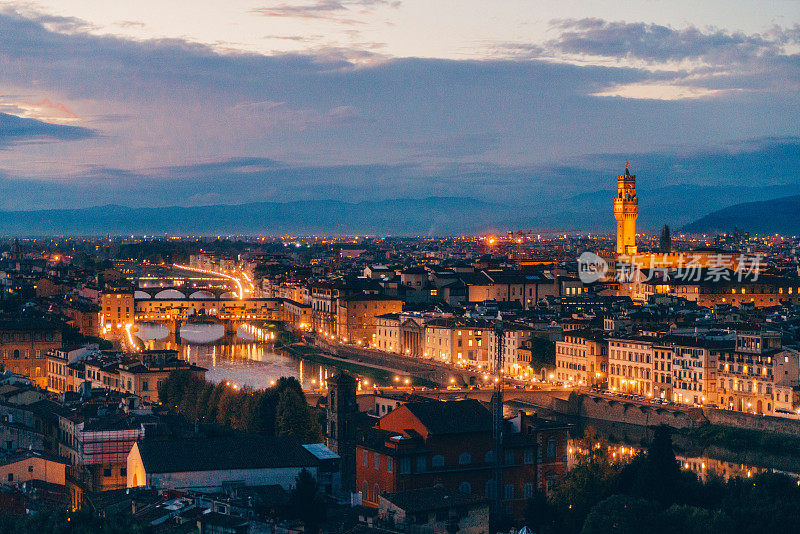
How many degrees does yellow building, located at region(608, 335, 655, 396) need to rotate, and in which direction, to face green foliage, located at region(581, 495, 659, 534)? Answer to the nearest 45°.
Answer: approximately 45° to its left

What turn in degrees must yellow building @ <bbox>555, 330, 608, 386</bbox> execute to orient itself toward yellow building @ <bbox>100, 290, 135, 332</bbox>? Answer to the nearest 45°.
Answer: approximately 90° to its right

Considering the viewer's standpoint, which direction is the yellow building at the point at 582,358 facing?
facing the viewer and to the left of the viewer

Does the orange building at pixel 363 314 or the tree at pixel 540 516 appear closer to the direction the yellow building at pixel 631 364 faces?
the tree

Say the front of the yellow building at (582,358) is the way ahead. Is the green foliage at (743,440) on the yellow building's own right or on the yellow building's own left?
on the yellow building's own left

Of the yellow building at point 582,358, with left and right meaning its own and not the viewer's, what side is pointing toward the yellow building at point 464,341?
right

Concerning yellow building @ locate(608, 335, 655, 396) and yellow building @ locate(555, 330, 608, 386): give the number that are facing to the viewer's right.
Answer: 0

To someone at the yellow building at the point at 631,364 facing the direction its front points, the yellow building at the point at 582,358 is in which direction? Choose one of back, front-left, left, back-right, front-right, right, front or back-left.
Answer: right

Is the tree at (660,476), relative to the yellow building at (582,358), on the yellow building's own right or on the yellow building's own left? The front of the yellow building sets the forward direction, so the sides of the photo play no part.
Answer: on the yellow building's own left

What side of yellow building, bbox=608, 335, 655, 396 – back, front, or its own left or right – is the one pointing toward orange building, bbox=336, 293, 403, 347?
right
